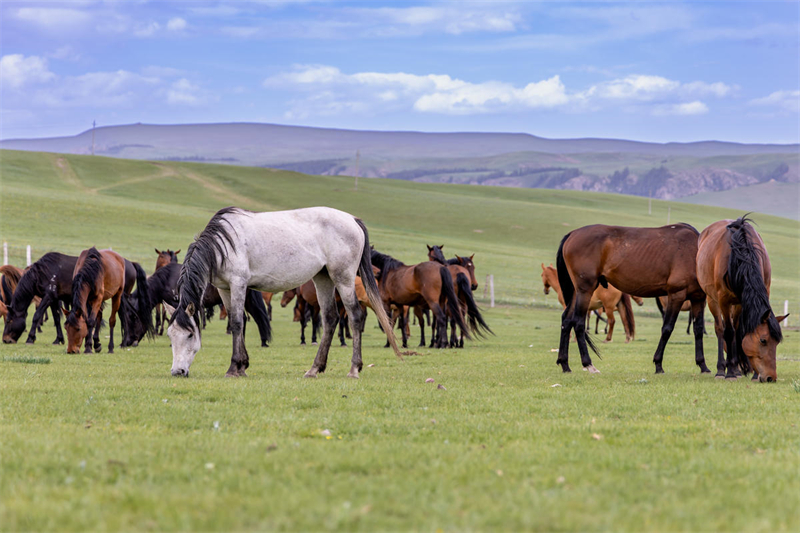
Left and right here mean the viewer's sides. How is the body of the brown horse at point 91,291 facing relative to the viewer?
facing the viewer and to the left of the viewer

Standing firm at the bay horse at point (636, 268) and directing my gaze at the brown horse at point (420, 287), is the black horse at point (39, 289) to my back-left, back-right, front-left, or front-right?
front-left

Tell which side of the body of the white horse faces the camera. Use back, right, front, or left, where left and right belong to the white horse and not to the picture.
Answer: left

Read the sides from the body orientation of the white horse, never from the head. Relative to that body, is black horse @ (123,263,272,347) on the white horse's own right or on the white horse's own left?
on the white horse's own right

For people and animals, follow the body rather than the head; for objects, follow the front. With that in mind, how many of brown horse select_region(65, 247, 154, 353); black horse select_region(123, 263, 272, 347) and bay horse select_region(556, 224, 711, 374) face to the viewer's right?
1

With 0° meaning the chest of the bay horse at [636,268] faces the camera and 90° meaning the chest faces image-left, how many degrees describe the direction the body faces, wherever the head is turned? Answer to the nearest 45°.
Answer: approximately 270°

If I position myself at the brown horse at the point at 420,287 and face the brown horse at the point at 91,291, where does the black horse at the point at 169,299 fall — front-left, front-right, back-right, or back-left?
front-right

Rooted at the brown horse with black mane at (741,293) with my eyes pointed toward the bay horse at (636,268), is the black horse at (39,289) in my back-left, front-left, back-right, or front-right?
front-left

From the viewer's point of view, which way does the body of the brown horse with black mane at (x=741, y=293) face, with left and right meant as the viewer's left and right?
facing the viewer and to the right of the viewer

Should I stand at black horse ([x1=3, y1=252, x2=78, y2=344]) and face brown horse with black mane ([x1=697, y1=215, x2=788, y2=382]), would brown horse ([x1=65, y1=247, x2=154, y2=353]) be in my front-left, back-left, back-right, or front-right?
front-right

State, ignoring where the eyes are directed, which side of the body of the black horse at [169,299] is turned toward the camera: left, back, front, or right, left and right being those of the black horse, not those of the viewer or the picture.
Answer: left

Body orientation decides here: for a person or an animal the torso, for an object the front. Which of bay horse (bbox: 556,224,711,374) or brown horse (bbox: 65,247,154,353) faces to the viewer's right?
the bay horse
